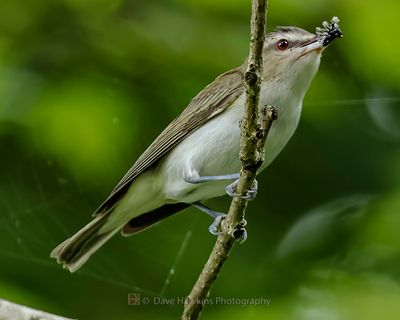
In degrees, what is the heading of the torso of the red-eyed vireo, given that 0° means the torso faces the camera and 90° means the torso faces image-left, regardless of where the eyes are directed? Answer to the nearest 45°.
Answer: approximately 270°
